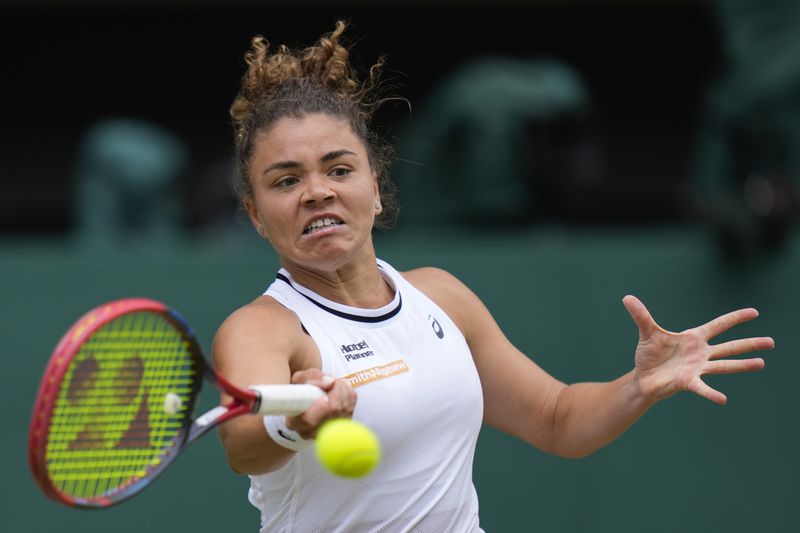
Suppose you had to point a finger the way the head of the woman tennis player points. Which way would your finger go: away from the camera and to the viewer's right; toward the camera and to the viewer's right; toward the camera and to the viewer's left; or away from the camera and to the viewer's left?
toward the camera and to the viewer's left

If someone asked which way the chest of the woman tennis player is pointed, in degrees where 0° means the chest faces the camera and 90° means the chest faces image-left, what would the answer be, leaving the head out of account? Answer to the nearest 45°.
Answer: approximately 0°
